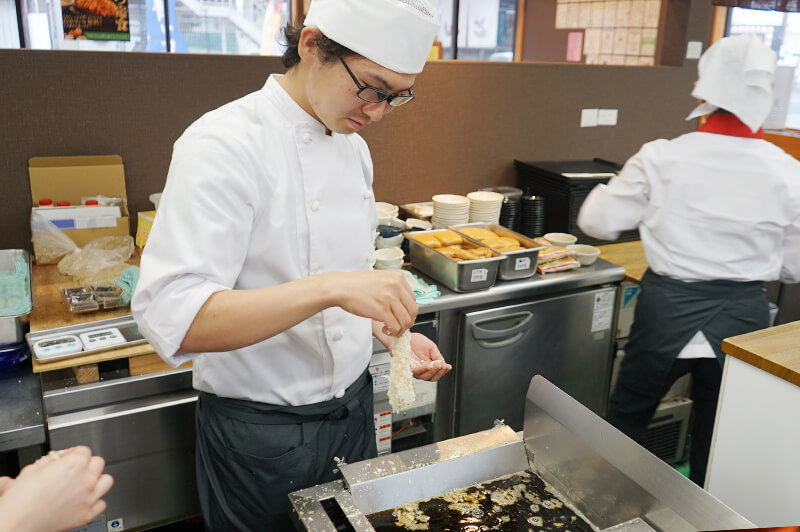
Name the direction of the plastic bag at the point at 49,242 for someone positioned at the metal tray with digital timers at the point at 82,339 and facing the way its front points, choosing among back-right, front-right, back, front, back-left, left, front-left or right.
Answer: back

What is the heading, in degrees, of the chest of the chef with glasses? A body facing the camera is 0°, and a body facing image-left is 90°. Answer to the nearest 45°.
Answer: approximately 315°

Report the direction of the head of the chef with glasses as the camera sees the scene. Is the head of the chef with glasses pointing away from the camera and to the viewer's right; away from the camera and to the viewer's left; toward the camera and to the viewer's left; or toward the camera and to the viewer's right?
toward the camera and to the viewer's right

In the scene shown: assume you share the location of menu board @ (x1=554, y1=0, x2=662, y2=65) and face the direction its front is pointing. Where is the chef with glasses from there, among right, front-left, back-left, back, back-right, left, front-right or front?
front

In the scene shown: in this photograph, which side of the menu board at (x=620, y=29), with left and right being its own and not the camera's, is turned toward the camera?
front

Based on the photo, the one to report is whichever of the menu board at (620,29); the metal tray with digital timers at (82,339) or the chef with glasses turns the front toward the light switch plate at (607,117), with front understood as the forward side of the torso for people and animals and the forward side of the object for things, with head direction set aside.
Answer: the menu board

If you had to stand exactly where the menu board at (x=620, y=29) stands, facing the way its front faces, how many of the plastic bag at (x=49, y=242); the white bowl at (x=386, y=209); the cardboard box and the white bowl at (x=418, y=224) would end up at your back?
0

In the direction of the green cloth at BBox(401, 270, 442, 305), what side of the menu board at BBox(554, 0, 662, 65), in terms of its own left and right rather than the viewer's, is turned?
front

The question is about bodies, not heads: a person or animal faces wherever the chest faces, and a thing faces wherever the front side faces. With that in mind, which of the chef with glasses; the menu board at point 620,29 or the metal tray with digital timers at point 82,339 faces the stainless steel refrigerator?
the menu board

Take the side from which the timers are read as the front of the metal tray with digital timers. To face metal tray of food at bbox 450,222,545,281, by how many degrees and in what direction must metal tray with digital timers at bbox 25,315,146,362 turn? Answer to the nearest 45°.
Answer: approximately 90° to its left

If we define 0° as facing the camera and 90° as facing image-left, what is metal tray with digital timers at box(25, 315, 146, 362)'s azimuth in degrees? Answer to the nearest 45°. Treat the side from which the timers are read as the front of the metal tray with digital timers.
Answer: approximately 0°

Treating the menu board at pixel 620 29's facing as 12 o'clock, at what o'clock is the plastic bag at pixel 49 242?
The plastic bag is roughly at 1 o'clock from the menu board.

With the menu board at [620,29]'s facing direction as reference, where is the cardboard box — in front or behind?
in front

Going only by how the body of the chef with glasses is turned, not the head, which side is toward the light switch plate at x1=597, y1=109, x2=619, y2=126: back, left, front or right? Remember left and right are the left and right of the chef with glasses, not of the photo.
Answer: left

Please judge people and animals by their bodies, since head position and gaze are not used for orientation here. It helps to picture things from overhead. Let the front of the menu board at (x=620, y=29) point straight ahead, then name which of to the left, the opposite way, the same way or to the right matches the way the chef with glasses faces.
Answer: to the left

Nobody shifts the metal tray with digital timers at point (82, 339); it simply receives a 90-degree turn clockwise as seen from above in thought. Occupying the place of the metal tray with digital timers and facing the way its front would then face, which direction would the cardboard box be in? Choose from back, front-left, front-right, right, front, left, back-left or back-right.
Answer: right

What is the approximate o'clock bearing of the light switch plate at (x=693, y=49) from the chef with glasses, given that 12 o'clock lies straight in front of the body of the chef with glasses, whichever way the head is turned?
The light switch plate is roughly at 9 o'clock from the chef with glasses.

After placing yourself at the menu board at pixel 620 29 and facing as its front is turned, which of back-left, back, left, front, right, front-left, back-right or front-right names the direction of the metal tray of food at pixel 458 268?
front

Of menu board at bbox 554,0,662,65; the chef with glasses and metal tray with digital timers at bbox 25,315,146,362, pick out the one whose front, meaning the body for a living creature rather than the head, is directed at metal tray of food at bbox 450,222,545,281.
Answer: the menu board
